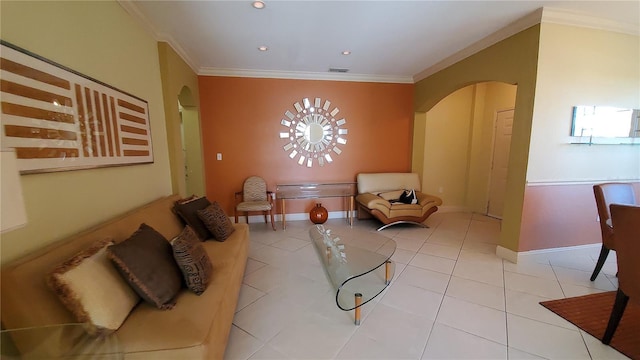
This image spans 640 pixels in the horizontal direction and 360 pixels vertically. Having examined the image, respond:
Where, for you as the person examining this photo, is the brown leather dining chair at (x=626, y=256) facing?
facing away from the viewer and to the right of the viewer

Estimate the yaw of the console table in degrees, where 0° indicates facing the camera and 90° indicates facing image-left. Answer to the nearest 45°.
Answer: approximately 0°

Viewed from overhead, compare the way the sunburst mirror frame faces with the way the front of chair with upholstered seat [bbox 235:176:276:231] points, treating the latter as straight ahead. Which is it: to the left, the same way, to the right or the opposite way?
the same way

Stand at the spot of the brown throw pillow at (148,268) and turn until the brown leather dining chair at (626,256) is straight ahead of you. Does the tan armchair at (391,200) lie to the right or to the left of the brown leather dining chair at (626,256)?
left

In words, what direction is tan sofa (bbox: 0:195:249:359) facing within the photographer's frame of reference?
facing the viewer and to the right of the viewer

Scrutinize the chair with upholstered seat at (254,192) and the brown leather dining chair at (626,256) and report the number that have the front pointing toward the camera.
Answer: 1

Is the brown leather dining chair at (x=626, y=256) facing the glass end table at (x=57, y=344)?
no

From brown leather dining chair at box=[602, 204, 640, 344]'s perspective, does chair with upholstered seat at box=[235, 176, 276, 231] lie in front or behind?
behind

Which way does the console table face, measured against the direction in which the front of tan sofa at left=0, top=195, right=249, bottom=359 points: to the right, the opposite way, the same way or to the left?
to the right

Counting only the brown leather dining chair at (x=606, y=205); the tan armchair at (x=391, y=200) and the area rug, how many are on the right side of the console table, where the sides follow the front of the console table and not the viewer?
0

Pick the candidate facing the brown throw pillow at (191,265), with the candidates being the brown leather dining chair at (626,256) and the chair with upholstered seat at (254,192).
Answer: the chair with upholstered seat

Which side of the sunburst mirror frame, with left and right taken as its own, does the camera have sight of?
front

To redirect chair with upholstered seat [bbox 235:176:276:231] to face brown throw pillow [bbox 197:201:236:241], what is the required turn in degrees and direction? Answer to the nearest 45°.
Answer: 0° — it already faces it

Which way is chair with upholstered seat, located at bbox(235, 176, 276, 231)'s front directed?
toward the camera

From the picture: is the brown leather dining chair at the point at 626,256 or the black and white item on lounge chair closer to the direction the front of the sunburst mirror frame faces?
the brown leather dining chair

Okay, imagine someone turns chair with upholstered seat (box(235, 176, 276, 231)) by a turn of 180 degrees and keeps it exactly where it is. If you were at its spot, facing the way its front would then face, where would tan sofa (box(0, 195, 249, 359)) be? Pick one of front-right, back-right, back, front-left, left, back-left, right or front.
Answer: back

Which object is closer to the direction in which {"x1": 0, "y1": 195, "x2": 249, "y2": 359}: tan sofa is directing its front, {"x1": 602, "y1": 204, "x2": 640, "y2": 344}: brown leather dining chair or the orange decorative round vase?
the brown leather dining chair

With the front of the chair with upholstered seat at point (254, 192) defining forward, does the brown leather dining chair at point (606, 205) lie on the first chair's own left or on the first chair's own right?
on the first chair's own left

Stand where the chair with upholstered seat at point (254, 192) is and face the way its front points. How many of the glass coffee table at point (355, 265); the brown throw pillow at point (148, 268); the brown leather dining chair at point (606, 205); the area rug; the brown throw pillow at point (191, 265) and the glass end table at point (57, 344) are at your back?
0

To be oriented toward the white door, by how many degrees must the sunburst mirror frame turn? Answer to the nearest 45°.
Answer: approximately 90° to its left
